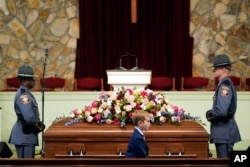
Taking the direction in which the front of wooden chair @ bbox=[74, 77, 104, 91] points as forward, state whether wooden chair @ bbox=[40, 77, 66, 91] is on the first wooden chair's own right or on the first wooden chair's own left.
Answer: on the first wooden chair's own right

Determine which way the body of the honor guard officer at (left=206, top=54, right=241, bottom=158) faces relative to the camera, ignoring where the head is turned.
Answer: to the viewer's left

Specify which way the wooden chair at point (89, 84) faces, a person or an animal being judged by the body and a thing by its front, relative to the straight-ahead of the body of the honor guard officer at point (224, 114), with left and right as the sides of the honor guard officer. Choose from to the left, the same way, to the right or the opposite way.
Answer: to the left

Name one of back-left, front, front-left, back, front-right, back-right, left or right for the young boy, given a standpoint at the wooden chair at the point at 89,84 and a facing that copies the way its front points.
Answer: front

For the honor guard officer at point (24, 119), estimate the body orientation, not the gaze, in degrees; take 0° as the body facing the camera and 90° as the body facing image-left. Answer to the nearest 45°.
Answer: approximately 270°

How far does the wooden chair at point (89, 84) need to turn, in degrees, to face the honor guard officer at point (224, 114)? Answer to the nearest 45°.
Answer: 0° — it already faces them

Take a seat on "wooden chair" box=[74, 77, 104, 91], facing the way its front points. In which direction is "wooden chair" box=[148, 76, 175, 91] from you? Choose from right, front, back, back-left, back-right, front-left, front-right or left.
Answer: left

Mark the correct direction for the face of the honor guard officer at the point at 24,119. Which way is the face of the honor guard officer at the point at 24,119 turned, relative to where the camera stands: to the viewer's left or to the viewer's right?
to the viewer's right

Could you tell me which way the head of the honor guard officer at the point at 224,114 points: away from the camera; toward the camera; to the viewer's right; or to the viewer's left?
to the viewer's left

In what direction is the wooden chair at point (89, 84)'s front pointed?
toward the camera

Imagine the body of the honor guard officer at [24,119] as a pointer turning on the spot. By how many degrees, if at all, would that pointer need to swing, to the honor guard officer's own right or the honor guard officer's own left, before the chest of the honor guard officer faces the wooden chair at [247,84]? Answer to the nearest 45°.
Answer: approximately 45° to the honor guard officer's own left

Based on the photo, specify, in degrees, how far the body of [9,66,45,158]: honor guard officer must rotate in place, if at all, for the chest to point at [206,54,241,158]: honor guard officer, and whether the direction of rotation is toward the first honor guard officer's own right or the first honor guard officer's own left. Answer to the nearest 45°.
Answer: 0° — they already face them
